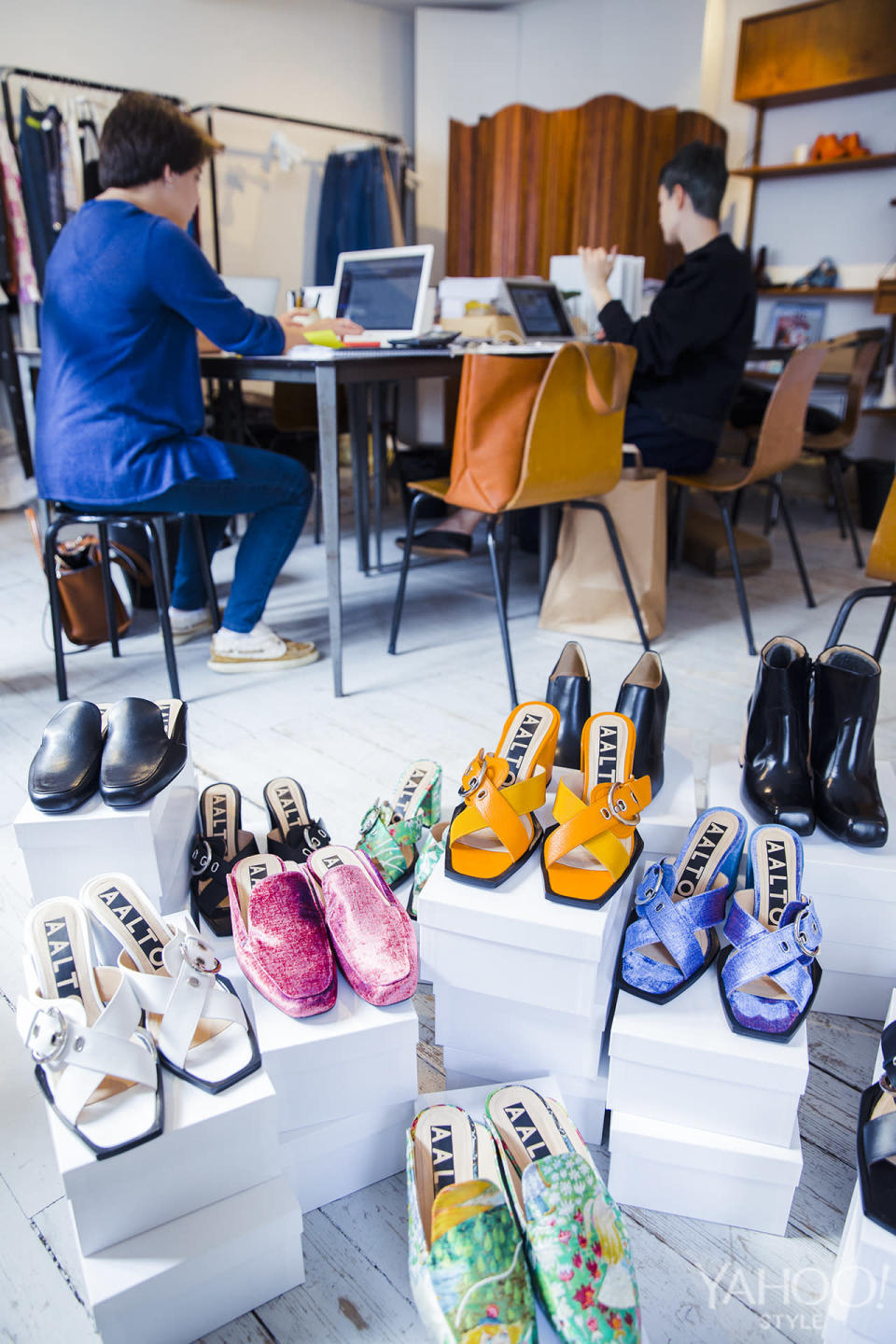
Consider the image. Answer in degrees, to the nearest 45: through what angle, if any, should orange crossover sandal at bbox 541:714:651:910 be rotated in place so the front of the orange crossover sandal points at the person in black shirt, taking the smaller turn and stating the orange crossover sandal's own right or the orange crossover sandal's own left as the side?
approximately 180°

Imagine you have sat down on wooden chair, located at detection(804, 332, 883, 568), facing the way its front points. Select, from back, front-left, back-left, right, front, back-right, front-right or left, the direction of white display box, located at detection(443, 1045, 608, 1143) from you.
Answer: left

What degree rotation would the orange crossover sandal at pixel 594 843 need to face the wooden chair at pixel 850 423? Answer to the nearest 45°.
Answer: approximately 180°

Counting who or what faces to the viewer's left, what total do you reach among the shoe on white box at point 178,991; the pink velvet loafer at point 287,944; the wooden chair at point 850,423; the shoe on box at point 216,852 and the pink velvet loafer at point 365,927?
1

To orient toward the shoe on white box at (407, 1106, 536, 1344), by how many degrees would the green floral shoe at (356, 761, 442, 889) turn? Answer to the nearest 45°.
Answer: approximately 45° to its left

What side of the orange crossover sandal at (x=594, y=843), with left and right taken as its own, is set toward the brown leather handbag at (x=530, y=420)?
back

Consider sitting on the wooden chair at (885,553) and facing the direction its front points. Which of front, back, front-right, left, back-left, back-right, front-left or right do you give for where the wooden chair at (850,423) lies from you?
front-right

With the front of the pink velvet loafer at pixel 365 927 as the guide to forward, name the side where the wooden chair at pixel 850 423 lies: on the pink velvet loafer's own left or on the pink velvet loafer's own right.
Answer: on the pink velvet loafer's own left

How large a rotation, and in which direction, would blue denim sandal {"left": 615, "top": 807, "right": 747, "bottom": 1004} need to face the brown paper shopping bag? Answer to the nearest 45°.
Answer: approximately 135° to its right

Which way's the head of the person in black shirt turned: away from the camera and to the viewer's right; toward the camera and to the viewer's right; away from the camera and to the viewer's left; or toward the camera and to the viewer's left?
away from the camera and to the viewer's left

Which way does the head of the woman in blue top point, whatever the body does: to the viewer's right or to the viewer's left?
to the viewer's right

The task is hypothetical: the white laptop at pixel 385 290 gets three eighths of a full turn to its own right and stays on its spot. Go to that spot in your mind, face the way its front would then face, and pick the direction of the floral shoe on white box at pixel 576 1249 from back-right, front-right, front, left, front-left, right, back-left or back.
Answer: back

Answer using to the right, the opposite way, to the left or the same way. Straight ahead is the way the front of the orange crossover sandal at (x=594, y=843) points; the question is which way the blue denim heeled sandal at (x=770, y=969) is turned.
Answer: the same way

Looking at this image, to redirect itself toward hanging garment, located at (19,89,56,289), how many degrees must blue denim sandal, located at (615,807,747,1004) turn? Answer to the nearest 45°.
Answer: approximately 90° to its right

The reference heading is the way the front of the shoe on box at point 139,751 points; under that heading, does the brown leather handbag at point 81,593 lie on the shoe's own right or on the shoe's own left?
on the shoe's own right
